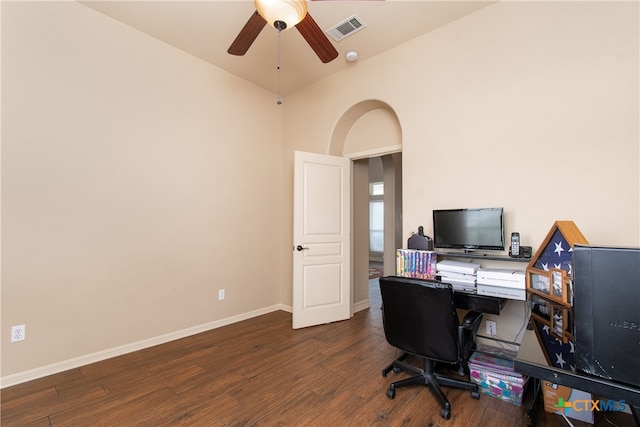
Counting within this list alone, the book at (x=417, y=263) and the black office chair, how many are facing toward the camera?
1

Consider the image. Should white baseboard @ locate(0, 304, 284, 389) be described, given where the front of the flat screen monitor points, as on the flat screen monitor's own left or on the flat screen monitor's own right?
on the flat screen monitor's own right

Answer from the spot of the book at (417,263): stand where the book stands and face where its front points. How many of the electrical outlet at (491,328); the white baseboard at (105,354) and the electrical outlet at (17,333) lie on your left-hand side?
1

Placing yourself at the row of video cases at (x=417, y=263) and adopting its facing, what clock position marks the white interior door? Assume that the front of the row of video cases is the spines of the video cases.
The white interior door is roughly at 4 o'clock from the row of video cases.

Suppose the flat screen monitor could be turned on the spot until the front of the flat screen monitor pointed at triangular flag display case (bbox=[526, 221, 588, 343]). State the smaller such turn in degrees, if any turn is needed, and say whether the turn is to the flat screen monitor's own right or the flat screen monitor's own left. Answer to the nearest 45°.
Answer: approximately 45° to the flat screen monitor's own left

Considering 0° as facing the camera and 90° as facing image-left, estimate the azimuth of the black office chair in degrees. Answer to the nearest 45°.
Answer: approximately 225°
